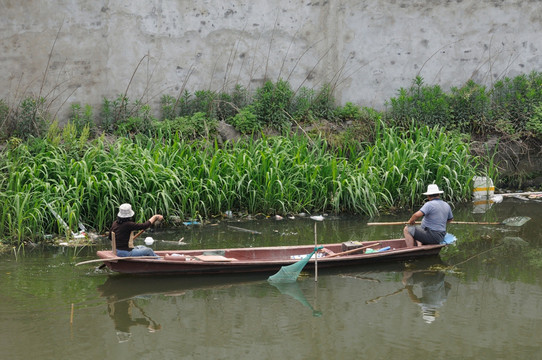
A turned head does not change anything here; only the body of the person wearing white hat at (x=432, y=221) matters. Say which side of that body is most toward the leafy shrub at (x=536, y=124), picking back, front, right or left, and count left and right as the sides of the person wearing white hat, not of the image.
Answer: right

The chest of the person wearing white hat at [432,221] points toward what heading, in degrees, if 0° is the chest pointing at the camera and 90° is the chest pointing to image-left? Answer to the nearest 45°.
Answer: approximately 135°

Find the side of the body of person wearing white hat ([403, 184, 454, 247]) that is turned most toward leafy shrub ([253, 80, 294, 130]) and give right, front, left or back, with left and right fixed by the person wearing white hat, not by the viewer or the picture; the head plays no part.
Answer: front

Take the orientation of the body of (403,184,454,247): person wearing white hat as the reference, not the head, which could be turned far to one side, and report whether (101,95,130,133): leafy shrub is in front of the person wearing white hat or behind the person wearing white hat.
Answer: in front

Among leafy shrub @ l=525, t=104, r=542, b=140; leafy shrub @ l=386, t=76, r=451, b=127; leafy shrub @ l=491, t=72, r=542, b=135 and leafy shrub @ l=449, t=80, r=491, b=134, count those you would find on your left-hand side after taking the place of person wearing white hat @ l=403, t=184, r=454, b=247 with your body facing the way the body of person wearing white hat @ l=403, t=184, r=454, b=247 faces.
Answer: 0

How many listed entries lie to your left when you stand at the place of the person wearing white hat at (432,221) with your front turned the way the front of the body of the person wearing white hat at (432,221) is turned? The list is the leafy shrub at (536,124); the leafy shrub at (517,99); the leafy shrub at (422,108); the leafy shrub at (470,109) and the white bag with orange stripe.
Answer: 0

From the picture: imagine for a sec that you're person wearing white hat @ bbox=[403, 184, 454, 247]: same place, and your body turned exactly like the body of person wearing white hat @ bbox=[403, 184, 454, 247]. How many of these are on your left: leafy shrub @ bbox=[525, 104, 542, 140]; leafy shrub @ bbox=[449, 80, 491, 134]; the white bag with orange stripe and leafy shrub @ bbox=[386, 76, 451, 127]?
0

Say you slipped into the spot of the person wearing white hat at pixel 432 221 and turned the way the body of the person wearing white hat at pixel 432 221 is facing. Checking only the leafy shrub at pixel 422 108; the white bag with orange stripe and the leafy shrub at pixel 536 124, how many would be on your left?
0

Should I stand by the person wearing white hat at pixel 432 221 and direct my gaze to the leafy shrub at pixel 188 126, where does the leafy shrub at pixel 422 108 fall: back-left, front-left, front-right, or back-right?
front-right

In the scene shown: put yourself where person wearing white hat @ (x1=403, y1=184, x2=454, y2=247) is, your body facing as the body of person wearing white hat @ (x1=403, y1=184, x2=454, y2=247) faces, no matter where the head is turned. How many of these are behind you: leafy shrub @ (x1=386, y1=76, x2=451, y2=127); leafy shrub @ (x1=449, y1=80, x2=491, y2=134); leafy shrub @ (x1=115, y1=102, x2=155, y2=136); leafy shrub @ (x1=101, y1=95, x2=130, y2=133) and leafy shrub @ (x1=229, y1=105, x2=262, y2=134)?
0

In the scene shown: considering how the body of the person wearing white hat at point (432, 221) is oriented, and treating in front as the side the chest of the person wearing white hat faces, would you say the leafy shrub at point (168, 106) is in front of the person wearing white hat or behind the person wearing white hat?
in front

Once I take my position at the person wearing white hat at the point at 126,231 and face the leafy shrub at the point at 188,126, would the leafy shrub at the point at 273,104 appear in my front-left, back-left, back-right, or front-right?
front-right
